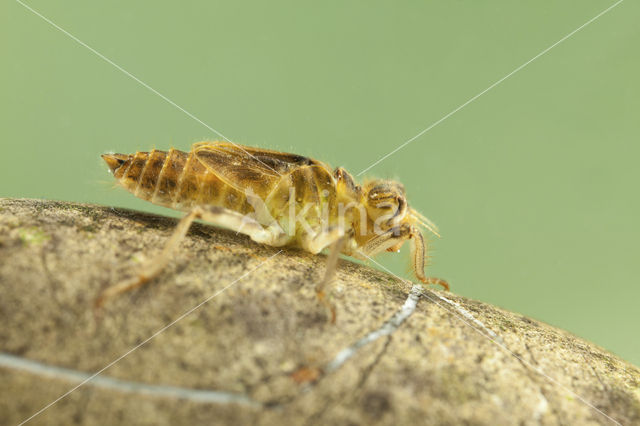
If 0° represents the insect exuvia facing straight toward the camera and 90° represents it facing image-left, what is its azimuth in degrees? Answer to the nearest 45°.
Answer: approximately 270°
